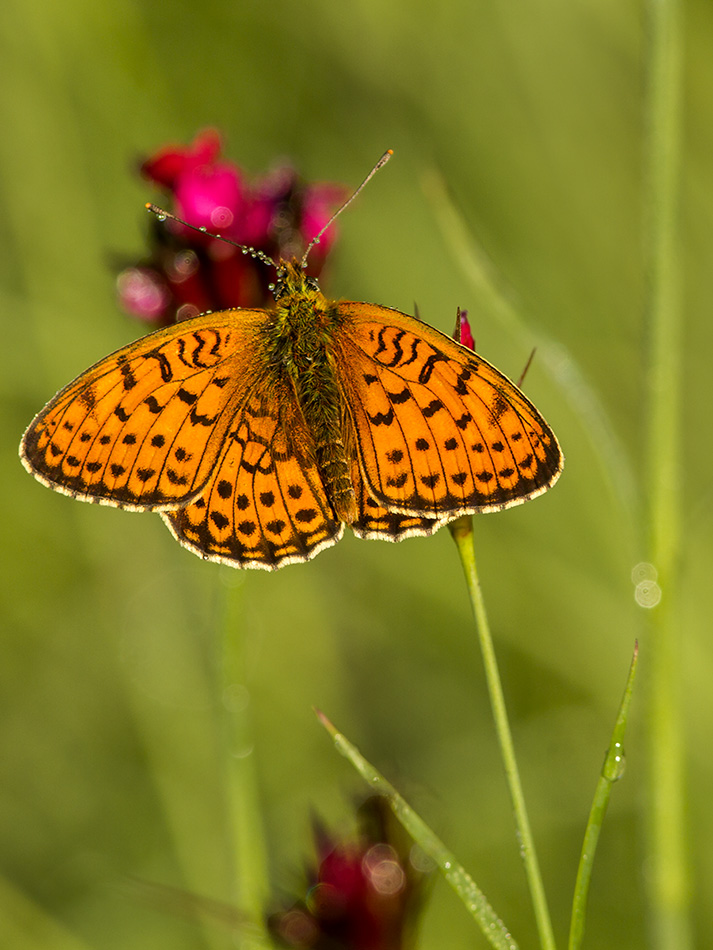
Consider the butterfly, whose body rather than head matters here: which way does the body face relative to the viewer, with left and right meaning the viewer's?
facing away from the viewer

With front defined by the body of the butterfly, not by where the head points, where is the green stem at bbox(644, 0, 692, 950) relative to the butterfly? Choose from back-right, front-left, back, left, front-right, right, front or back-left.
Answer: right

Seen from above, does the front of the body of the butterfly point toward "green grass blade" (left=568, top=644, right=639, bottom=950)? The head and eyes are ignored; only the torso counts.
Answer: no
